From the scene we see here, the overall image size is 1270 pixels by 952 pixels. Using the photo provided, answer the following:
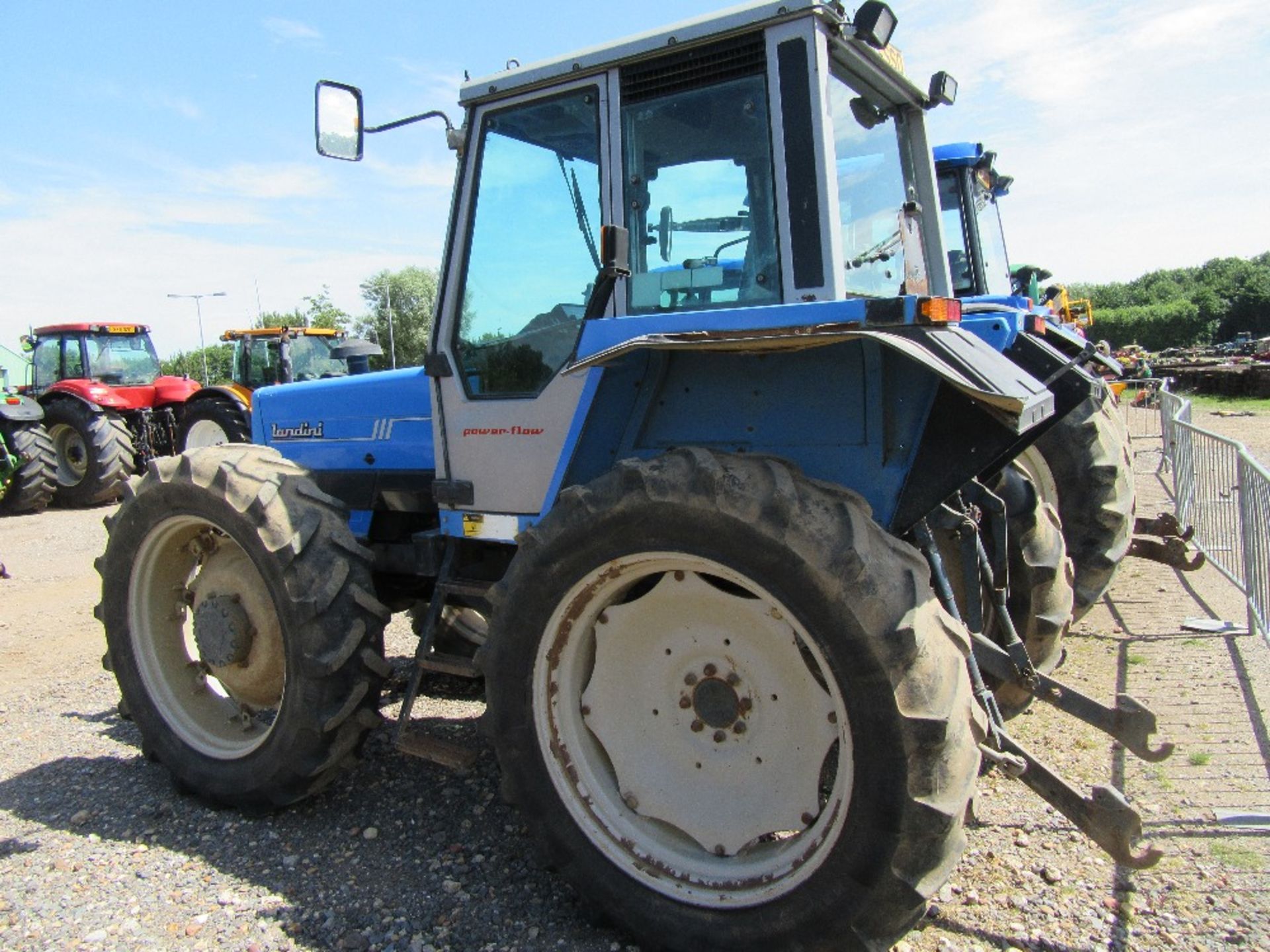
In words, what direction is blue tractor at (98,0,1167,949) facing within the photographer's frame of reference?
facing away from the viewer and to the left of the viewer

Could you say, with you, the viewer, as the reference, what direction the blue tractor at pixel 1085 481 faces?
facing away from the viewer and to the left of the viewer

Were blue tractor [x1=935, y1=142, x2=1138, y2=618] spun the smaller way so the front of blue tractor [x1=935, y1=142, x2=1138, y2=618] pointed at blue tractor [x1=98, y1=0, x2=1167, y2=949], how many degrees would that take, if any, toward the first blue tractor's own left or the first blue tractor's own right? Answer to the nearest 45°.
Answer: approximately 135° to the first blue tractor's own left

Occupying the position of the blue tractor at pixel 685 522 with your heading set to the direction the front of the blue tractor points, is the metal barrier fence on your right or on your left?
on your right
